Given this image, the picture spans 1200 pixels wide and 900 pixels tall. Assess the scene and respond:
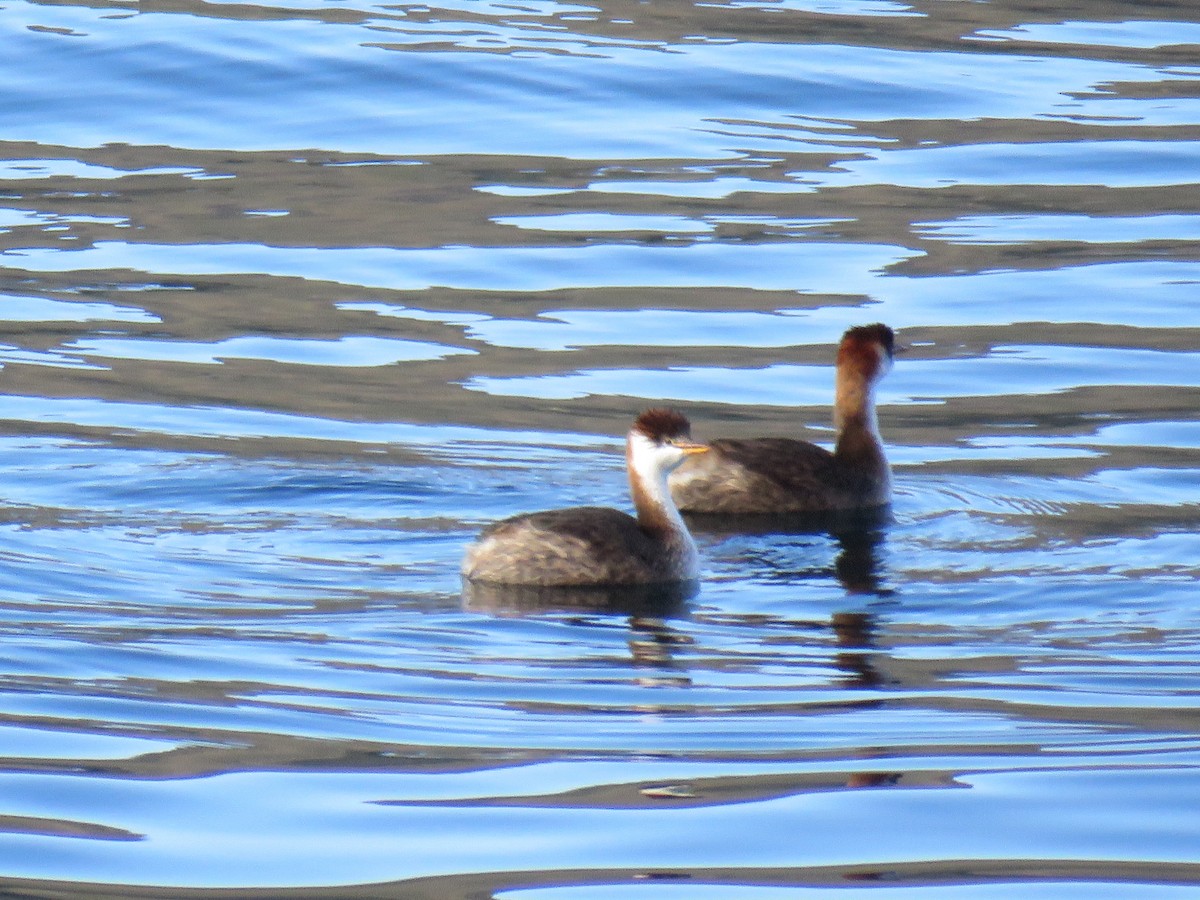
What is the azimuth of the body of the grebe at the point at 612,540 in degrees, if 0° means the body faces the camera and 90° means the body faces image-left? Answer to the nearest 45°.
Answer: approximately 270°

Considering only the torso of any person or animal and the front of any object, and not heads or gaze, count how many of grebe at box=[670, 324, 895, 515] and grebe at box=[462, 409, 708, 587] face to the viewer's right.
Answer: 2

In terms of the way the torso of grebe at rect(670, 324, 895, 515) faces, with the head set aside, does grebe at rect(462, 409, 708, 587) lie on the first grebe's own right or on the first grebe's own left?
on the first grebe's own right

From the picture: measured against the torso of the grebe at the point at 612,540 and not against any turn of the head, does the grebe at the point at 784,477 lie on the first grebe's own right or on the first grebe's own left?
on the first grebe's own left

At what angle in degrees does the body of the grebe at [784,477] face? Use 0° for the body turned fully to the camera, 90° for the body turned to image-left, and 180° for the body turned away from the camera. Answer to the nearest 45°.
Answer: approximately 270°
